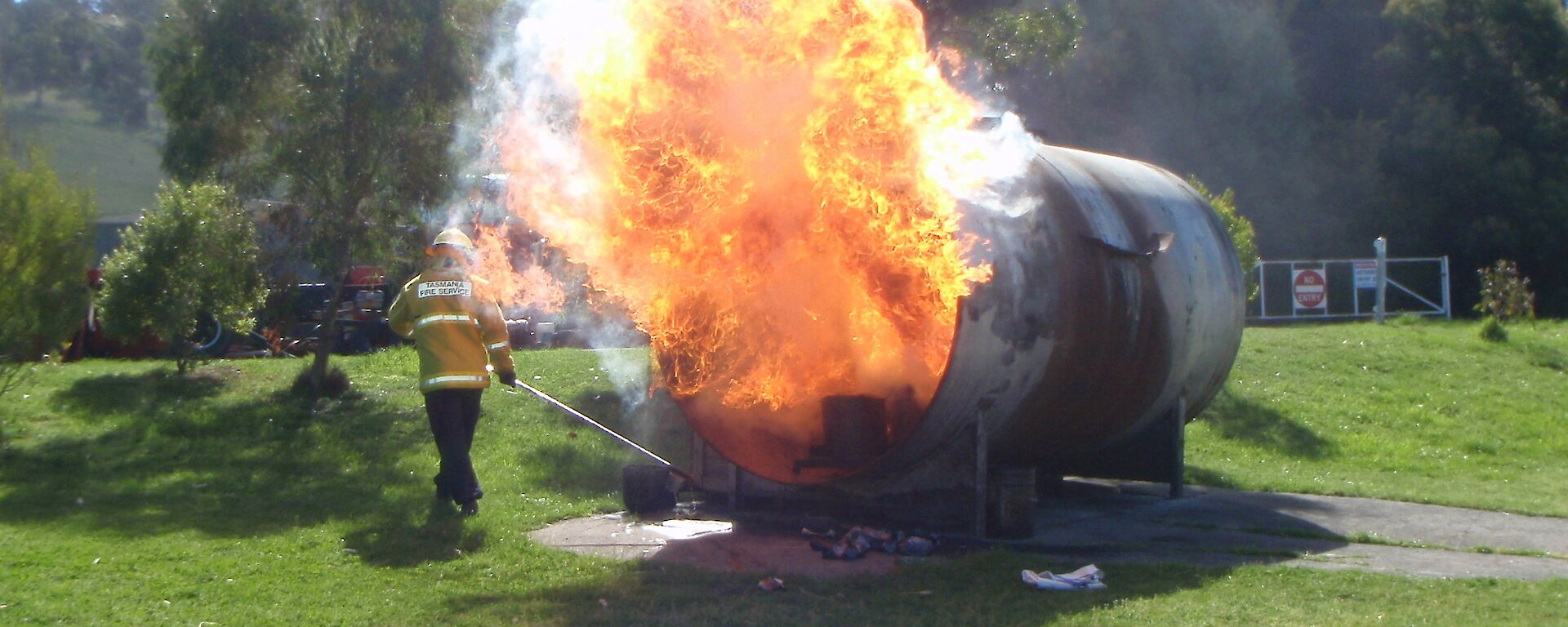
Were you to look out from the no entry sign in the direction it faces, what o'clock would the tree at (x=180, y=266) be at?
The tree is roughly at 1 o'clock from the no entry sign.

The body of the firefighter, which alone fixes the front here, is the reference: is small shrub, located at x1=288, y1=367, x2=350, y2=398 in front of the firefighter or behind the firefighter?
in front

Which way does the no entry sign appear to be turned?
toward the camera

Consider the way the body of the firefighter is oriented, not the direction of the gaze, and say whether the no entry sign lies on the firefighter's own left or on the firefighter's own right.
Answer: on the firefighter's own right

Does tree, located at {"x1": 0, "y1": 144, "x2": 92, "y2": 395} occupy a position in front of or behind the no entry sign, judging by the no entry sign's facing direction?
in front

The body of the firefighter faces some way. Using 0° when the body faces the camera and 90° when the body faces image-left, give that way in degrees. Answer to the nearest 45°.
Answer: approximately 180°

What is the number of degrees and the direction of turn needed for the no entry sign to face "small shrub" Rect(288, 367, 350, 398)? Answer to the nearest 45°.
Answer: approximately 45° to its right

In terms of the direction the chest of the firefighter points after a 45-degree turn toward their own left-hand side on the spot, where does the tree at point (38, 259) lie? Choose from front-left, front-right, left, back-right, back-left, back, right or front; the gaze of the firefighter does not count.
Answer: front

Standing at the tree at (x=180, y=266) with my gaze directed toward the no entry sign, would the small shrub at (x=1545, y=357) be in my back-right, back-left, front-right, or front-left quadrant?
front-right

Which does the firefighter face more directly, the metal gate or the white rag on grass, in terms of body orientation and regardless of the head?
the metal gate

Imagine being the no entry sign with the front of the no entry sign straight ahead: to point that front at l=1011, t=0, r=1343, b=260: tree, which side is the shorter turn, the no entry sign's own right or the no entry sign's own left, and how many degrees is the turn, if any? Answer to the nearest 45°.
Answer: approximately 180°

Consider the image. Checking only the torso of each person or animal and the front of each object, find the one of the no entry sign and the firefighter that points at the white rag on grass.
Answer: the no entry sign

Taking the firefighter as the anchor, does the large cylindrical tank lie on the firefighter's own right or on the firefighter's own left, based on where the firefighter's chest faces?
on the firefighter's own right

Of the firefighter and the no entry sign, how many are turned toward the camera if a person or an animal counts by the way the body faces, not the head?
1
